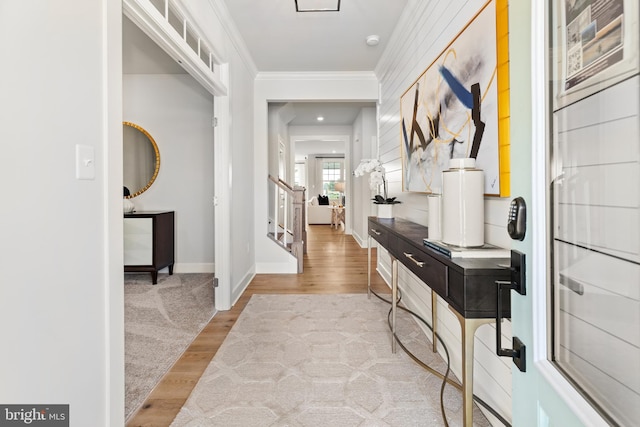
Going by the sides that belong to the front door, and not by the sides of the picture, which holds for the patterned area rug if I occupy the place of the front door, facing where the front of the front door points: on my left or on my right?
on my right

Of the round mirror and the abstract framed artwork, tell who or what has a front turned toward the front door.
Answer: the round mirror

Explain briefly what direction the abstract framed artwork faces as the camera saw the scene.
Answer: facing to the left of the viewer

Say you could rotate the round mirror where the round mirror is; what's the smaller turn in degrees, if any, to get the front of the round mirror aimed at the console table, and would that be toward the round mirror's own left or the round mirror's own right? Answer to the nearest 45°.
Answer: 0° — it already faces it

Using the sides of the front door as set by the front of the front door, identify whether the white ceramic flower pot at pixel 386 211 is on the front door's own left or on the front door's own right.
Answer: on the front door's own right

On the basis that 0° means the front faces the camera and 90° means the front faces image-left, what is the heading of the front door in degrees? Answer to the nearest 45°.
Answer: approximately 45°

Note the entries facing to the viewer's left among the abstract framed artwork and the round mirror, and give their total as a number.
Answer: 1
